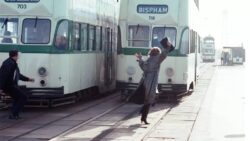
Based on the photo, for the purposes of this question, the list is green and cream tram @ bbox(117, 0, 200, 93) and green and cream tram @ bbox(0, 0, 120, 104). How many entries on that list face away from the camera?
0

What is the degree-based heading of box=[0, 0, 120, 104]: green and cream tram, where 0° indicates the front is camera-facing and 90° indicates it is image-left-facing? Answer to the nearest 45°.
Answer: approximately 45°

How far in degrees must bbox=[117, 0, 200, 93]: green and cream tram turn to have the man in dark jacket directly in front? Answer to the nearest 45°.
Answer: approximately 45° to its right

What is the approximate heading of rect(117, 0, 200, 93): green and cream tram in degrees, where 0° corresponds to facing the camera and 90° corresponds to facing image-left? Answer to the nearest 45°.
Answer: approximately 0°

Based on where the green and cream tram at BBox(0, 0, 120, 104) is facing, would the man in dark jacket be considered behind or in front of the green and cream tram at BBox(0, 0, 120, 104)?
in front
